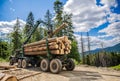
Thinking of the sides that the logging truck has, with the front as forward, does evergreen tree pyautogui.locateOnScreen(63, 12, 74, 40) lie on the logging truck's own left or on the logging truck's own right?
on the logging truck's own right

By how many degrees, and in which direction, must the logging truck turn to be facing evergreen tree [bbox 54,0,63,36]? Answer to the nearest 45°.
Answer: approximately 45° to its right
